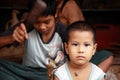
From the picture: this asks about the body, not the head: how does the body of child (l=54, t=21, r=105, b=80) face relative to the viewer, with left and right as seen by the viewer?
facing the viewer
